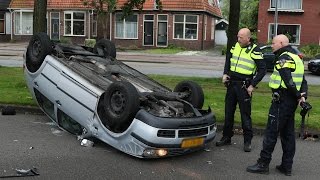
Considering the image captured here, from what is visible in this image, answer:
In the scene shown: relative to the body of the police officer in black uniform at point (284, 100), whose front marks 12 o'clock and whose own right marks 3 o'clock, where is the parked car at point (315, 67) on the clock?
The parked car is roughly at 3 o'clock from the police officer in black uniform.

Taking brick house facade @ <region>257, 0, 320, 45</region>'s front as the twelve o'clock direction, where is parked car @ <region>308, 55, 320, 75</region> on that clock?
The parked car is roughly at 12 o'clock from the brick house facade.

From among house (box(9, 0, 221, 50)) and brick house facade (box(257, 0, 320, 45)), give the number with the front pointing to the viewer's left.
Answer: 0

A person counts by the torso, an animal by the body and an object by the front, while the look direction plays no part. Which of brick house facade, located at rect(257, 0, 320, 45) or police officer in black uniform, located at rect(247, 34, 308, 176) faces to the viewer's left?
the police officer in black uniform

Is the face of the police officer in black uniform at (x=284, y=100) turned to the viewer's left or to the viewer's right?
to the viewer's left

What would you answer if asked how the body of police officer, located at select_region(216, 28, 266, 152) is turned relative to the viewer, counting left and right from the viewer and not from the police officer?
facing the viewer and to the left of the viewer

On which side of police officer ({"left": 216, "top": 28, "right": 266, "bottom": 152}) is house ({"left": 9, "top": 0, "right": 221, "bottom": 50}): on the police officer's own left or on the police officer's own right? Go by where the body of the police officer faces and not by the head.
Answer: on the police officer's own right

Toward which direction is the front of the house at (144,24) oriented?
toward the camera

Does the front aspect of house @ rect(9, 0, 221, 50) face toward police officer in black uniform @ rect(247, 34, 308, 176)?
yes

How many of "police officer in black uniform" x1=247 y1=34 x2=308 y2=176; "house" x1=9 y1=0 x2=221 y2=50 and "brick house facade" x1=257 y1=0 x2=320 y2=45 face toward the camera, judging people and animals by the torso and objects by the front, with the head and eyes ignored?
2

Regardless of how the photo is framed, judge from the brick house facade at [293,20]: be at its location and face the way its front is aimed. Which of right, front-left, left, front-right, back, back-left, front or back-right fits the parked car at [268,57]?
front

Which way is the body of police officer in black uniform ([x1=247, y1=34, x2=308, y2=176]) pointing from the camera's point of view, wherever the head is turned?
to the viewer's left

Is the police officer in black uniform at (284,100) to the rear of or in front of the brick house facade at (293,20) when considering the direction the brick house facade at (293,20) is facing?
in front

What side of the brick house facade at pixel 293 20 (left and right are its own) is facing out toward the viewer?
front

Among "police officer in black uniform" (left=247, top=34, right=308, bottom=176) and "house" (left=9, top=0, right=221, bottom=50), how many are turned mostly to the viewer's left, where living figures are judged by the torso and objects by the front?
1

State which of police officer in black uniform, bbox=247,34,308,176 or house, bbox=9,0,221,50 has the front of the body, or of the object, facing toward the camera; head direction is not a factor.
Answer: the house
